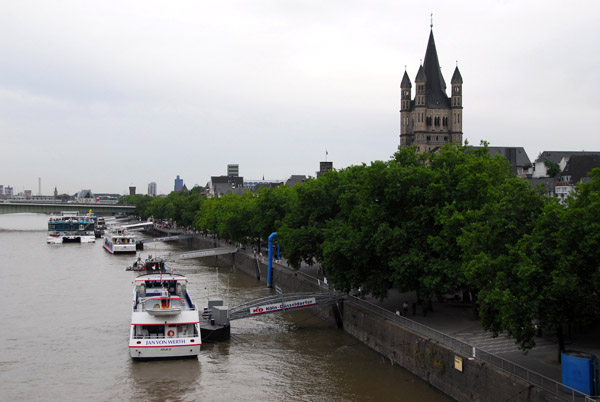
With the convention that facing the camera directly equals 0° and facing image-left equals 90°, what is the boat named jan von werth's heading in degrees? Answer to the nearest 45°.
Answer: approximately 180°

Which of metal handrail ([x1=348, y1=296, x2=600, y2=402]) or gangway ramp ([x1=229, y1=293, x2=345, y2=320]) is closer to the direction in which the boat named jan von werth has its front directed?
the gangway ramp

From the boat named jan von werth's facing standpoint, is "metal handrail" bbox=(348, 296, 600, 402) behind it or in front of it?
behind

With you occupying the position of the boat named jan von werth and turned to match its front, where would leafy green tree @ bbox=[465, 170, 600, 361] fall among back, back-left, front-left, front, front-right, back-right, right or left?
back-right

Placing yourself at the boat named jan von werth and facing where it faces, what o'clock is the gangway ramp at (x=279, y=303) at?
The gangway ramp is roughly at 2 o'clock from the boat named jan von werth.
